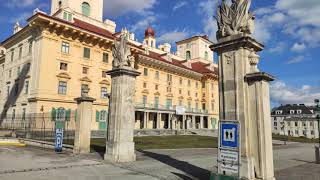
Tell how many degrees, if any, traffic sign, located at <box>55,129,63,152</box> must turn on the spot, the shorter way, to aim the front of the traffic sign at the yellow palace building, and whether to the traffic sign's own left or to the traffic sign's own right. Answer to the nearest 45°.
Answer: approximately 180°

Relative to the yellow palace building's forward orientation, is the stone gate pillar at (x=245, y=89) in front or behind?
in front

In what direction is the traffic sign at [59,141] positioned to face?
toward the camera

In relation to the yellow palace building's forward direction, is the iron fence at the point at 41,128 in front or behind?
in front

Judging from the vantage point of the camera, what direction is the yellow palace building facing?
facing the viewer and to the right of the viewer

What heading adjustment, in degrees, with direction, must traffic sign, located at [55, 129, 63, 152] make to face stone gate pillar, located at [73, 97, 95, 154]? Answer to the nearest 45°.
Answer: approximately 45° to its left

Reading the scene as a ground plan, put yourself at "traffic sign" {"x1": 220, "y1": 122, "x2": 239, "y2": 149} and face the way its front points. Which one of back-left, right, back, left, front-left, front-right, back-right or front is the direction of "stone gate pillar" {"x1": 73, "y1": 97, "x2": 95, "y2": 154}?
back-right

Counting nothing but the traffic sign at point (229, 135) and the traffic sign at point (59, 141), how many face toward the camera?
2

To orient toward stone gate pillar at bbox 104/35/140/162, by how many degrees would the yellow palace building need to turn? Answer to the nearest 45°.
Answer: approximately 45° to its right

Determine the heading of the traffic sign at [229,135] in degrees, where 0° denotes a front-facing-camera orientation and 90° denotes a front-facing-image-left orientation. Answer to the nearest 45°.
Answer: approximately 0°

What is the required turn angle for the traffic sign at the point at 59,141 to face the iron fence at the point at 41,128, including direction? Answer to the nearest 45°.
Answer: approximately 180°
